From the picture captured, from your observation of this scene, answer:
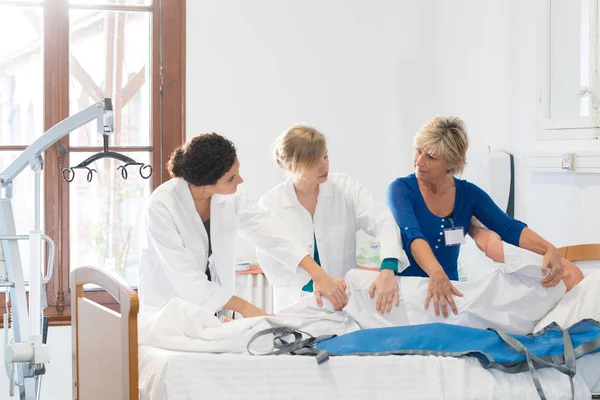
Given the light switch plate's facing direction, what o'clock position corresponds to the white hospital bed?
The white hospital bed is roughly at 1 o'clock from the light switch plate.

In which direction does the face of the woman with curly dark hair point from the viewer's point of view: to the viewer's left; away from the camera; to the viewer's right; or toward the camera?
to the viewer's right

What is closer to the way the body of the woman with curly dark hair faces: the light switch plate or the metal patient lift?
the light switch plate

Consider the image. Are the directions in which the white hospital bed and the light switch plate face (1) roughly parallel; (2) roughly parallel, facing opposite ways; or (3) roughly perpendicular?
roughly perpendicular

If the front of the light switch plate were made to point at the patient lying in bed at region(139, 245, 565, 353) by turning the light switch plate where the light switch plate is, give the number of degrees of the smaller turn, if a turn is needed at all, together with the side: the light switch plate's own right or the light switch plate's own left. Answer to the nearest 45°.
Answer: approximately 45° to the light switch plate's own right

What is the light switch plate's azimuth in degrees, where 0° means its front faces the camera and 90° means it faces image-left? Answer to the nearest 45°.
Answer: approximately 0°

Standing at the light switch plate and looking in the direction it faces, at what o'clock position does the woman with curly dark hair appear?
The woman with curly dark hair is roughly at 2 o'clock from the light switch plate.

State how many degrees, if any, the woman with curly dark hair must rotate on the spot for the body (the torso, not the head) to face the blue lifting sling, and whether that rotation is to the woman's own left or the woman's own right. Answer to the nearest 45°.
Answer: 0° — they already face it

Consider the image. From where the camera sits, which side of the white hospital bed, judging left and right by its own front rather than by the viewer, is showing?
left

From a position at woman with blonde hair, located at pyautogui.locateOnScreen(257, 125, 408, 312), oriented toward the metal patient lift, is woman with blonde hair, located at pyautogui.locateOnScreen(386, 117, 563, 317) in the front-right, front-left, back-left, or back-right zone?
back-left
